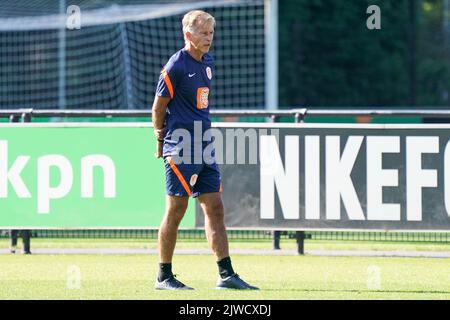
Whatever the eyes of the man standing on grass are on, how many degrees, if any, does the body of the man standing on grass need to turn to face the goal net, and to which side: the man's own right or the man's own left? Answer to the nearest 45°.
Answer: approximately 135° to the man's own left

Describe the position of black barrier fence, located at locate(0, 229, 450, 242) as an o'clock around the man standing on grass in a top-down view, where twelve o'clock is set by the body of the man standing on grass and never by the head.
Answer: The black barrier fence is roughly at 8 o'clock from the man standing on grass.

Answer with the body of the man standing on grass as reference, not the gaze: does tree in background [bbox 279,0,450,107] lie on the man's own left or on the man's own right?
on the man's own left

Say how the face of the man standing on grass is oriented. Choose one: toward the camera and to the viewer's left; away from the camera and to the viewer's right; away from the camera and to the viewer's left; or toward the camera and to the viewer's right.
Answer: toward the camera and to the viewer's right

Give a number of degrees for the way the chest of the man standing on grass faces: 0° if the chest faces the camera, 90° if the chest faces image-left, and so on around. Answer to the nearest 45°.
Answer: approximately 315°

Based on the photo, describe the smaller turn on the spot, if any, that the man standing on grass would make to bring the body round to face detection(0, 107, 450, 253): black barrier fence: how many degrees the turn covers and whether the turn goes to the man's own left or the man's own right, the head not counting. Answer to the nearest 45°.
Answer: approximately 135° to the man's own left

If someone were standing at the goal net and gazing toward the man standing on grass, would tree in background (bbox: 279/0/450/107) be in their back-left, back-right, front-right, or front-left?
back-left
